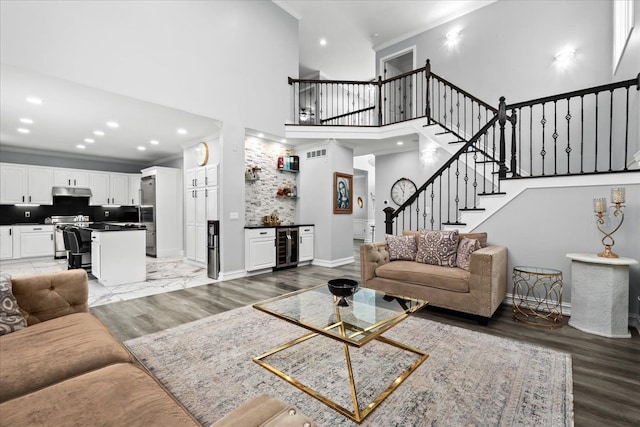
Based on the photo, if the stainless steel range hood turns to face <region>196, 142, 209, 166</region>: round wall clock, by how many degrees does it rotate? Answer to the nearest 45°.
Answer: approximately 45° to its left

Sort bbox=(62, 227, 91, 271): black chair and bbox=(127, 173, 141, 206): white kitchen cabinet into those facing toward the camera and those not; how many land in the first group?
1

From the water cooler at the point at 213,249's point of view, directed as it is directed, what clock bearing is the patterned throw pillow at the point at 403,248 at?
The patterned throw pillow is roughly at 9 o'clock from the water cooler.

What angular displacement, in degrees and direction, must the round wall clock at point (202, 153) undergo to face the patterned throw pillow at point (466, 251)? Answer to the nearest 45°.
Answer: approximately 90° to its left

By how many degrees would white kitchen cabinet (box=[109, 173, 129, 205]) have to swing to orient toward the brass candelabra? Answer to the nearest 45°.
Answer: approximately 45° to its left

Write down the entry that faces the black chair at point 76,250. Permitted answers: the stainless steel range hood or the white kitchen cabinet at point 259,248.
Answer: the stainless steel range hood

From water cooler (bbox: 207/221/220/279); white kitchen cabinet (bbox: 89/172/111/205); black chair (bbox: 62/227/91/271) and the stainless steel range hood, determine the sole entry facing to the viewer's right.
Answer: the black chair

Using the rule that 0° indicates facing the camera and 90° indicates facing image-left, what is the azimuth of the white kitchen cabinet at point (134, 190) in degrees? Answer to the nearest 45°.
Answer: approximately 0°
